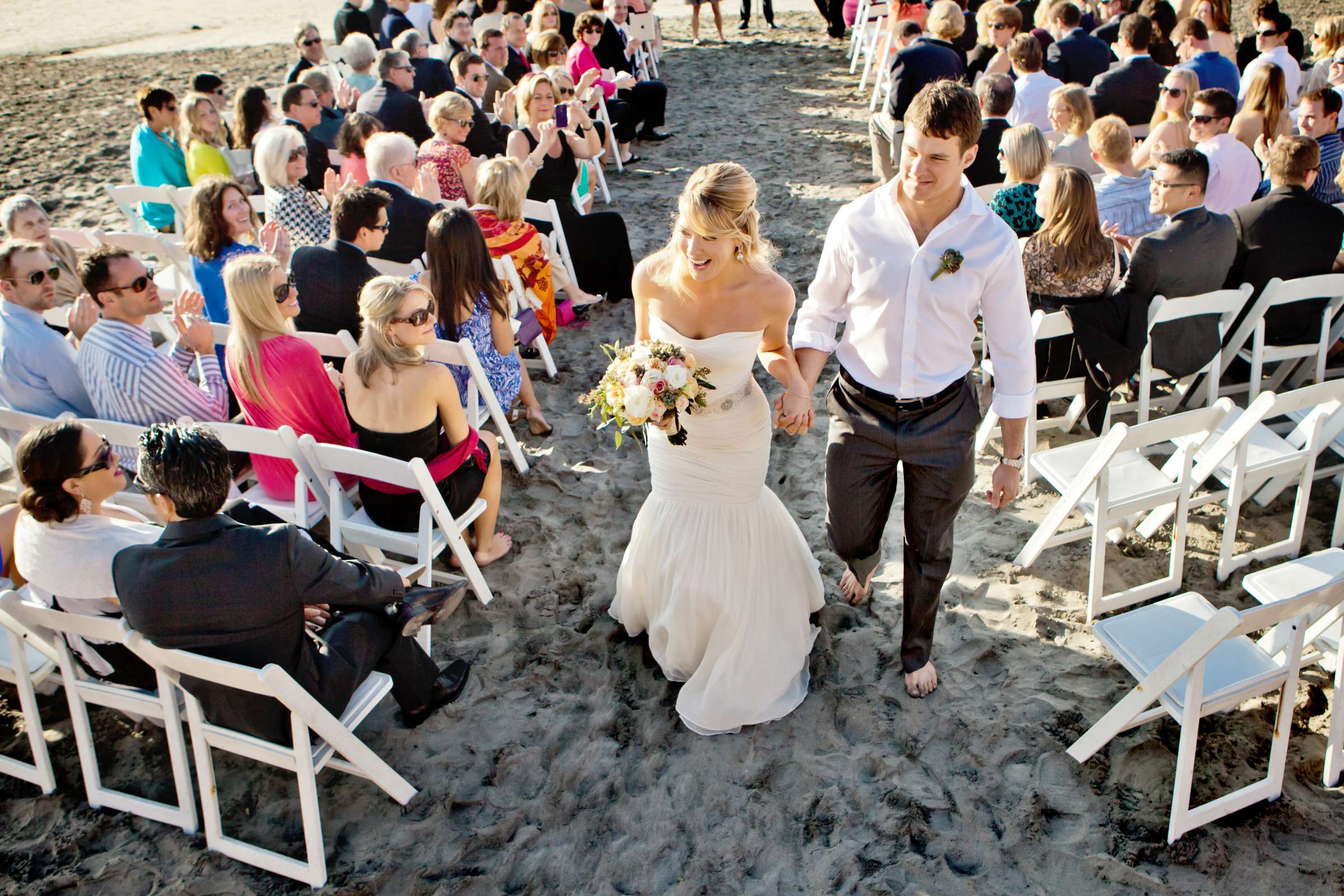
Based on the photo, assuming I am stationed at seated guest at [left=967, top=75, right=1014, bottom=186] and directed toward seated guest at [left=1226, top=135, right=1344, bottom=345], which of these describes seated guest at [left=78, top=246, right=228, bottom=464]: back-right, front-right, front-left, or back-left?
front-right

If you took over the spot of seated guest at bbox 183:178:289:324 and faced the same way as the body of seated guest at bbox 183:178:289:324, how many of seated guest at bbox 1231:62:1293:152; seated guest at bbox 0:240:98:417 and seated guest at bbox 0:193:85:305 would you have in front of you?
1

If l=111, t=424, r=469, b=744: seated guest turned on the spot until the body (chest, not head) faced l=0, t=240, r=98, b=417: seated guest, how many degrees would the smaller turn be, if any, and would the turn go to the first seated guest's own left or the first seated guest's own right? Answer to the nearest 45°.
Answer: approximately 45° to the first seated guest's own left

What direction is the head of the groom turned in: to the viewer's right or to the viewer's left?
to the viewer's left

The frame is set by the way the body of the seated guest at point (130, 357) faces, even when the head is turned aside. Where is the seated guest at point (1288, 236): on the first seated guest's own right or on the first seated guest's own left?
on the first seated guest's own right

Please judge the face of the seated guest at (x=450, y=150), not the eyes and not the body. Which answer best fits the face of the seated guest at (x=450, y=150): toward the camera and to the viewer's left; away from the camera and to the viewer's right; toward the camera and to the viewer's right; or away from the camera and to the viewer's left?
toward the camera and to the viewer's right

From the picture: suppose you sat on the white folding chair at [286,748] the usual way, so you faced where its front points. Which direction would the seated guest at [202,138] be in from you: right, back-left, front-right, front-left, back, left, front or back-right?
front-left

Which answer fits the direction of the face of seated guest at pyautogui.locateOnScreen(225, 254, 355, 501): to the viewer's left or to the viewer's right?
to the viewer's right

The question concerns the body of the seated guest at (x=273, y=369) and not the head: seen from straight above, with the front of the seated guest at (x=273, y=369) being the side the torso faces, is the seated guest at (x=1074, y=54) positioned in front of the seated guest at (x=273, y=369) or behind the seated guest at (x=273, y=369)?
in front

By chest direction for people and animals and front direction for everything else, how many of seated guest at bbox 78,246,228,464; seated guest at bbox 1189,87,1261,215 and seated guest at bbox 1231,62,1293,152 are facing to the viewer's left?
1

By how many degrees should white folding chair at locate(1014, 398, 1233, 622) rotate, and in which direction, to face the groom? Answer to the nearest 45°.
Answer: approximately 90° to its left

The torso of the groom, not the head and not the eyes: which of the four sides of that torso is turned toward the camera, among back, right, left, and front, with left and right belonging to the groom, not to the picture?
front

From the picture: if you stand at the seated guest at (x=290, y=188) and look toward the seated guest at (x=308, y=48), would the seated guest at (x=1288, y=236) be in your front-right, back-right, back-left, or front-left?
back-right

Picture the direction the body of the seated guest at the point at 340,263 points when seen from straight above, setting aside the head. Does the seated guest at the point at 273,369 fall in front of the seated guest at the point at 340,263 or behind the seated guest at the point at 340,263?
behind

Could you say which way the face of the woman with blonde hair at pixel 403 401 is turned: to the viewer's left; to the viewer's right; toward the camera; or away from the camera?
to the viewer's right
